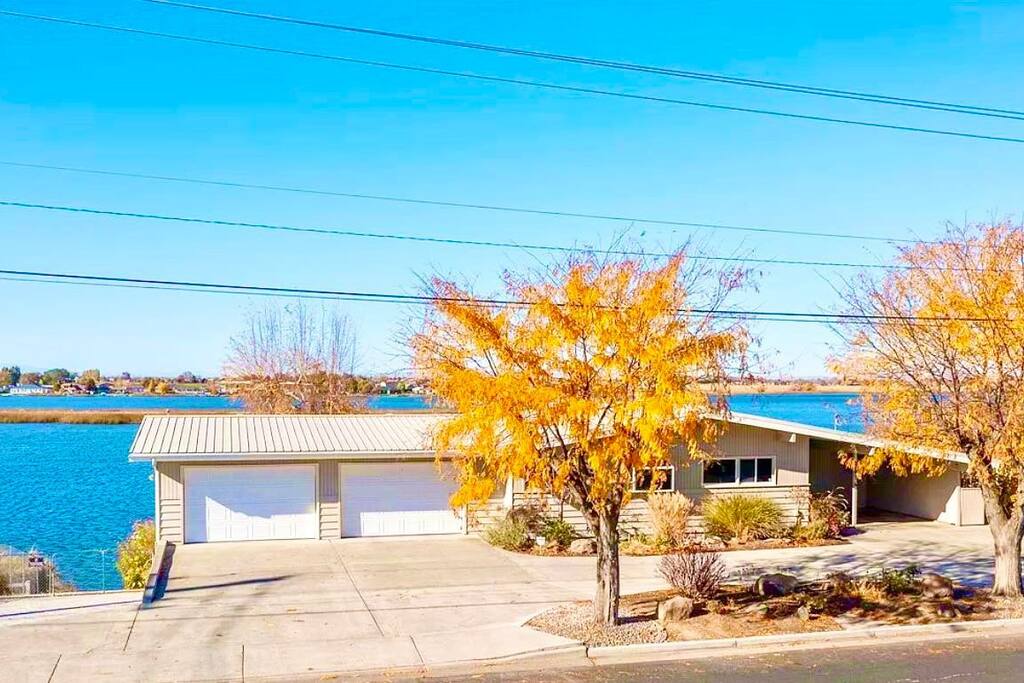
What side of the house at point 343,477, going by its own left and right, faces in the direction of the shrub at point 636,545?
left

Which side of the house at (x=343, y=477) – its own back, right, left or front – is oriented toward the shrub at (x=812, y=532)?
left

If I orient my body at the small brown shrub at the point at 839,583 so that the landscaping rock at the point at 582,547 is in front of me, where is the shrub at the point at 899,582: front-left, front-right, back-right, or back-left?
back-right

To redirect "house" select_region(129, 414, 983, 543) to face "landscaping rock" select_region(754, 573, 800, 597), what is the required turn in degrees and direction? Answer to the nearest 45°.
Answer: approximately 45° to its left

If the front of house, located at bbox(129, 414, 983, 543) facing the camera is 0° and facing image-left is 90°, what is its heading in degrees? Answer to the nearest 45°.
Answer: approximately 0°

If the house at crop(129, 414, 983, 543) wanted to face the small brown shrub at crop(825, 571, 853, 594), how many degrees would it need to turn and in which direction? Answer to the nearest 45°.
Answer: approximately 45° to its left

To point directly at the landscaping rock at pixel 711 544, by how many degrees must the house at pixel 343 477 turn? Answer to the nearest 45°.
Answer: approximately 90° to its left
